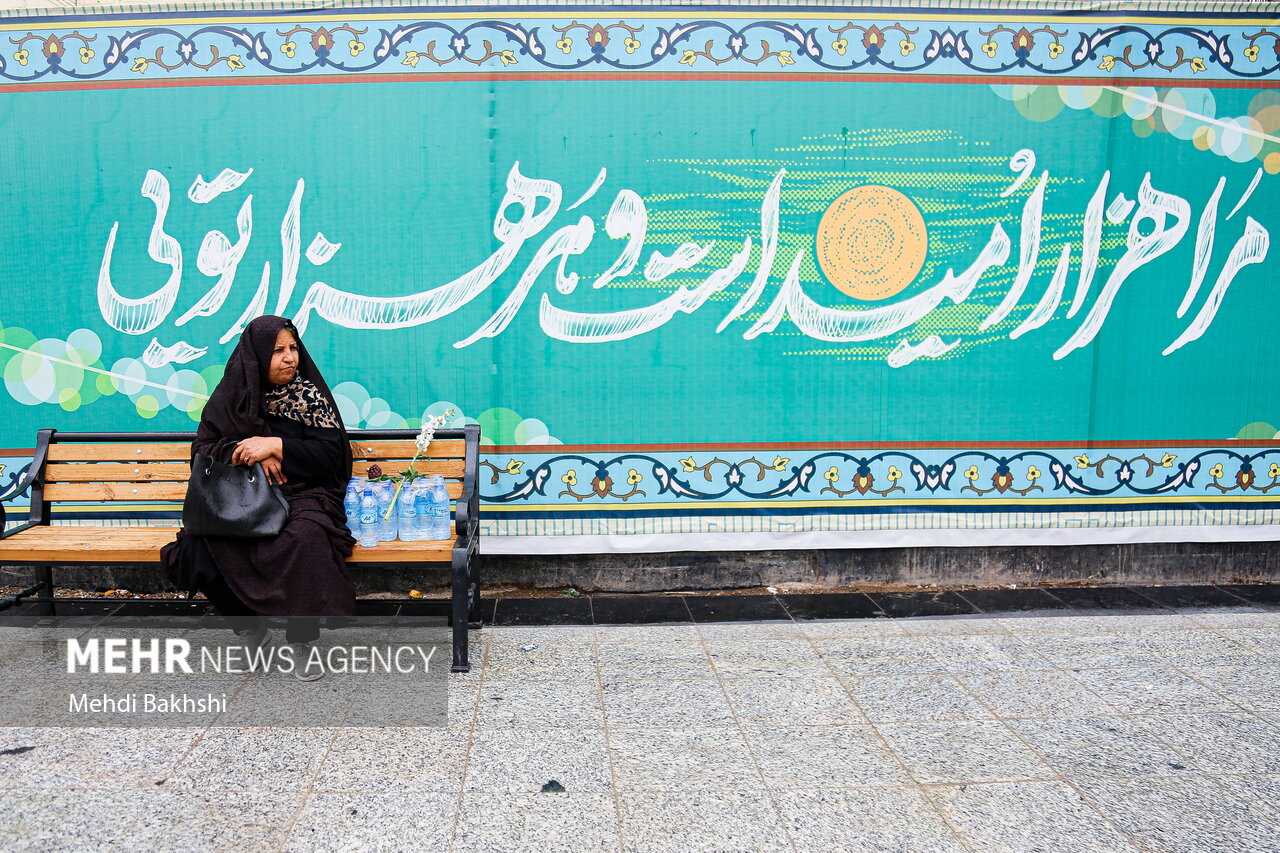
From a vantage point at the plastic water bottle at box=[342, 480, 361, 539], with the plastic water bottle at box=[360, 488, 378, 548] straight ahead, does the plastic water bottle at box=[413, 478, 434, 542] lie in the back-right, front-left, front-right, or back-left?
front-left

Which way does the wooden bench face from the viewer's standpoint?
toward the camera
